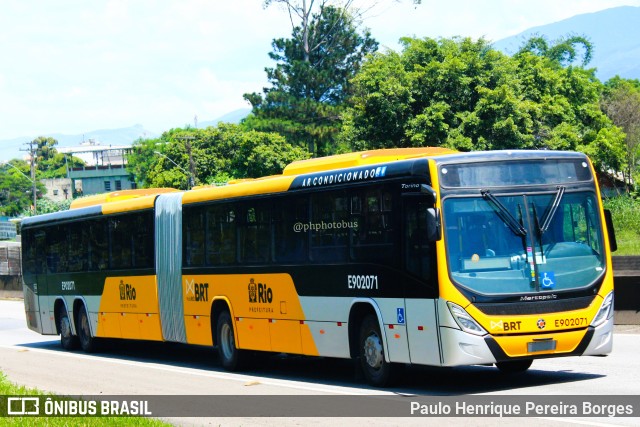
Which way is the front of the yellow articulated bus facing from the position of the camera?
facing the viewer and to the right of the viewer
